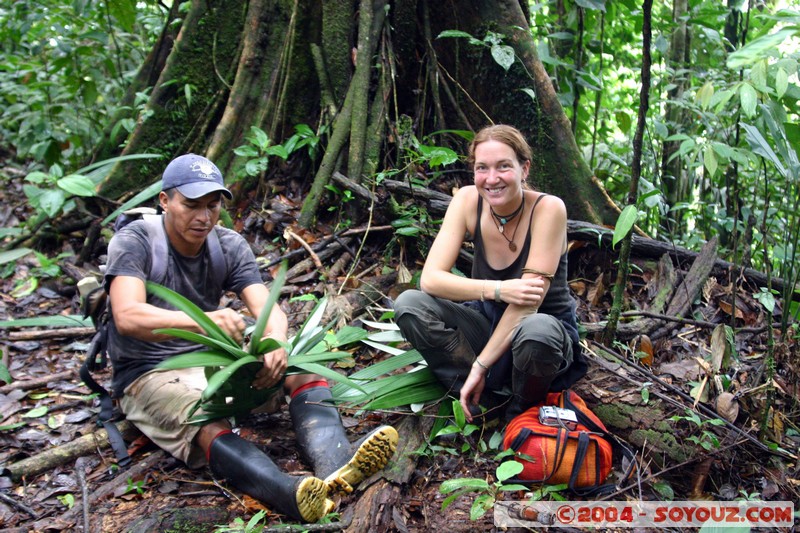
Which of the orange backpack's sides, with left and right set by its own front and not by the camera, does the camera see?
front

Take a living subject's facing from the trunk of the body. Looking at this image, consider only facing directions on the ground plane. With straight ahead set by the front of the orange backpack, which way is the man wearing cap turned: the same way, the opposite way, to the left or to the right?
to the left

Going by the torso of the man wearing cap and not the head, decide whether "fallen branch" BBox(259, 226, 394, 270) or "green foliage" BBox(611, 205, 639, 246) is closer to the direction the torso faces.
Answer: the green foliage

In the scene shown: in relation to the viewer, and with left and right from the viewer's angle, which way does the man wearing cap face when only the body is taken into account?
facing the viewer and to the right of the viewer

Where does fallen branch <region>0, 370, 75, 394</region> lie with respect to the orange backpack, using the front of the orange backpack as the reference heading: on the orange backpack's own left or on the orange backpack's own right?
on the orange backpack's own right

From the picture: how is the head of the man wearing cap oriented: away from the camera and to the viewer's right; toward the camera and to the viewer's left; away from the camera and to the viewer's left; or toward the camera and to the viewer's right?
toward the camera and to the viewer's right

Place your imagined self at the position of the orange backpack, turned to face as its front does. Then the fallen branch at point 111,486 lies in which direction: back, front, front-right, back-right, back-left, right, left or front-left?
right

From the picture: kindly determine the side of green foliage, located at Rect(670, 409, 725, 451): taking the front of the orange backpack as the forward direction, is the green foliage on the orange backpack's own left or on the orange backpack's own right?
on the orange backpack's own left

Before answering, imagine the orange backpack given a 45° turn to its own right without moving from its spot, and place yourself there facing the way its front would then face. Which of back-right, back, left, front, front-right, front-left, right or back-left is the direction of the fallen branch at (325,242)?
right

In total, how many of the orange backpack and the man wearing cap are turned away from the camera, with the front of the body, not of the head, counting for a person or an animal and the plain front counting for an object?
0

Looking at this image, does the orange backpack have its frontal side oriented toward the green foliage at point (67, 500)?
no

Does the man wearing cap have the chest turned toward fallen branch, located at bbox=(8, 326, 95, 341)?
no

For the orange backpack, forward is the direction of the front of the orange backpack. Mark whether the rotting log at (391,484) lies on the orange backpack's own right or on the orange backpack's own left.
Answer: on the orange backpack's own right

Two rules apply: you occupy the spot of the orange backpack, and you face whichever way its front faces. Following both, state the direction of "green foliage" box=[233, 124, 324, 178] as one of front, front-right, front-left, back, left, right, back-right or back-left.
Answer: back-right
